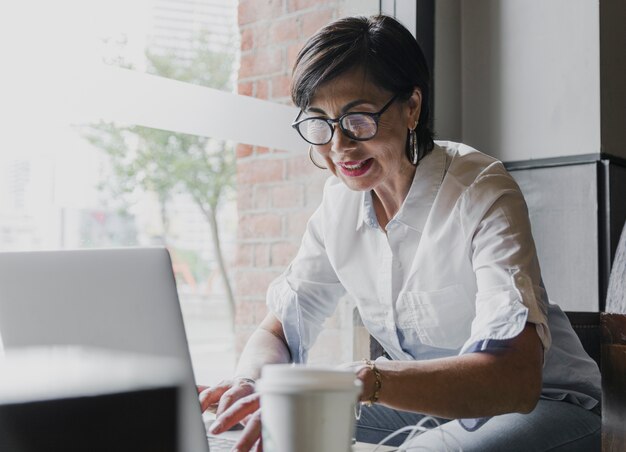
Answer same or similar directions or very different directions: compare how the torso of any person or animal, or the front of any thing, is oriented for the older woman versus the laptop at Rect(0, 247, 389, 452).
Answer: very different directions

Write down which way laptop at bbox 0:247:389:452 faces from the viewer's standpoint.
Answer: facing away from the viewer and to the right of the viewer

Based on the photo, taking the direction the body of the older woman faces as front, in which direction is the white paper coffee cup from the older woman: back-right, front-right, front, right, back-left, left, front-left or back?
front-left

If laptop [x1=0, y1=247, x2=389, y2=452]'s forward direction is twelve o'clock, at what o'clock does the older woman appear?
The older woman is roughly at 12 o'clock from the laptop.

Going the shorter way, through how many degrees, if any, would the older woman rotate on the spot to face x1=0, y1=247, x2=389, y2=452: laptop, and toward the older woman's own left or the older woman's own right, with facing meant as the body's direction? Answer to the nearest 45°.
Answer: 0° — they already face it

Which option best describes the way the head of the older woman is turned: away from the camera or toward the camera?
toward the camera

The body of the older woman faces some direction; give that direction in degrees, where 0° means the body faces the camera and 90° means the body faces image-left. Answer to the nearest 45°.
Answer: approximately 45°
